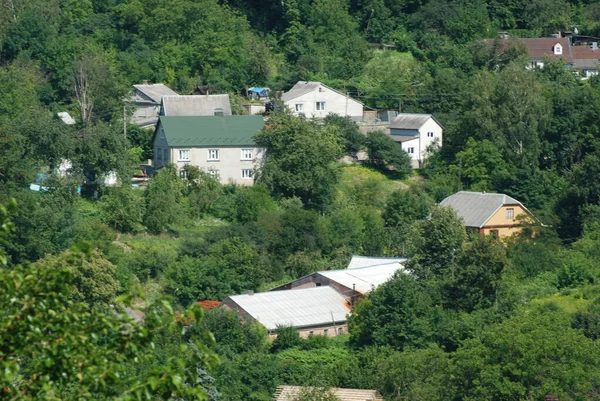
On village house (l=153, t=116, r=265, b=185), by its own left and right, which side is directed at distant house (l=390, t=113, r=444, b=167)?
left

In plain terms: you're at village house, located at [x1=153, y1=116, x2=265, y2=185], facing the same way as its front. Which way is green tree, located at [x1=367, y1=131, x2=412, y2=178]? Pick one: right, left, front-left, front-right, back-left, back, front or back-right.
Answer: left

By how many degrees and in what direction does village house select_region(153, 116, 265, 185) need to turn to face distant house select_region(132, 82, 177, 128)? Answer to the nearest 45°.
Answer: approximately 135° to its right

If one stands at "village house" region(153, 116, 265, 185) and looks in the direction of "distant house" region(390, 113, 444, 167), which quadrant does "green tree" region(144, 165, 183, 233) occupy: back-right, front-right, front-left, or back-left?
back-right

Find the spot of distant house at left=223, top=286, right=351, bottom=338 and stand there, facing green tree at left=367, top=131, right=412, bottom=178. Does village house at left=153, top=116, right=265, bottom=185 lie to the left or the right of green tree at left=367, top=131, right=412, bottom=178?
left

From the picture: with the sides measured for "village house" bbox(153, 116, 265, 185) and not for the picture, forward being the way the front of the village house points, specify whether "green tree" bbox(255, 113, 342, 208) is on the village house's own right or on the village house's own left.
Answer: on the village house's own left

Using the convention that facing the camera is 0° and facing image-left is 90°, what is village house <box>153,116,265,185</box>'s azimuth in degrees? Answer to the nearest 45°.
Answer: approximately 0°
